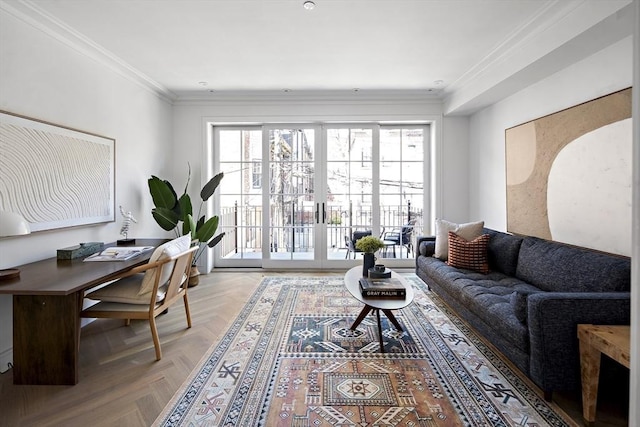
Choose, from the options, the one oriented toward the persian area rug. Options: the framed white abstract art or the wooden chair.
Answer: the framed white abstract art

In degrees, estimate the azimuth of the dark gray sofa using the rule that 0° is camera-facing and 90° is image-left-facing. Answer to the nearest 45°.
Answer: approximately 45°

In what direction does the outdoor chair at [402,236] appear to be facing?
to the viewer's left

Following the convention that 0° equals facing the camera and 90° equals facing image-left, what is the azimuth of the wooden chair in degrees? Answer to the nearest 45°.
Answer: approximately 135°

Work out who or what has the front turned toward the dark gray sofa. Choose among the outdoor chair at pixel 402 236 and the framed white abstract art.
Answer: the framed white abstract art

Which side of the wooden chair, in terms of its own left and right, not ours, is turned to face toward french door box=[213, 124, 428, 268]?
right

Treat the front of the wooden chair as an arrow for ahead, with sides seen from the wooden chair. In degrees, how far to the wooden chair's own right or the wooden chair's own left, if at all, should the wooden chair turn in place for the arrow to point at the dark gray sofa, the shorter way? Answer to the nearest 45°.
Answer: approximately 180°

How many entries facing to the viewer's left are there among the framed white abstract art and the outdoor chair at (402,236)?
1

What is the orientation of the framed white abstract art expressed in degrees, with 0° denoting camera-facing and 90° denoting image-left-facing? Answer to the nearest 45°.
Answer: approximately 315°

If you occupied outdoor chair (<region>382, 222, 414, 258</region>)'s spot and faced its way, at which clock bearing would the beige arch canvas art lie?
The beige arch canvas art is roughly at 8 o'clock from the outdoor chair.

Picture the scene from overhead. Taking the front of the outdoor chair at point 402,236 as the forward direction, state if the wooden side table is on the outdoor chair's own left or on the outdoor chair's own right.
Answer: on the outdoor chair's own left

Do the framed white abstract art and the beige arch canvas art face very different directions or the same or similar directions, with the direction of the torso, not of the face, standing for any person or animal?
very different directions

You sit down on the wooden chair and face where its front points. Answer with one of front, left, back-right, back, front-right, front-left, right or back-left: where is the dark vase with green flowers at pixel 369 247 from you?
back-right

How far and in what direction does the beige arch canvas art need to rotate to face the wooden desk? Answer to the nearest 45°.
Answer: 0° — it already faces it
